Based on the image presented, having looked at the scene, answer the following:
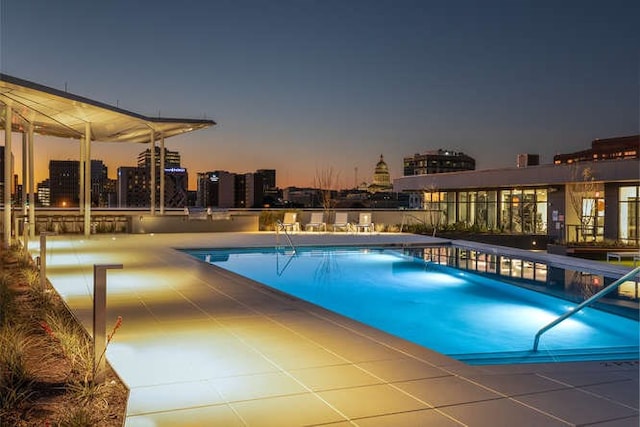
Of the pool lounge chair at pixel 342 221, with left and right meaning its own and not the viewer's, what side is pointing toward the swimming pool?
front

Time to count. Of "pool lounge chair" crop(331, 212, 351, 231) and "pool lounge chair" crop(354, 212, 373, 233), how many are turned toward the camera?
2

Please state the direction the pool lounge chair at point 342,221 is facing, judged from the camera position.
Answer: facing the viewer

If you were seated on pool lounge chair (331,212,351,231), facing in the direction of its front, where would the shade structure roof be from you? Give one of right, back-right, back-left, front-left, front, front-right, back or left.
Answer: front-right

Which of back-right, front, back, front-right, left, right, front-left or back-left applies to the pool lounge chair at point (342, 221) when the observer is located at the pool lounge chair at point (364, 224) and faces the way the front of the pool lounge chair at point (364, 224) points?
right

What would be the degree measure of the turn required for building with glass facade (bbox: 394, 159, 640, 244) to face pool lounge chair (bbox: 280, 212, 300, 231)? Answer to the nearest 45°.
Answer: approximately 45° to its right

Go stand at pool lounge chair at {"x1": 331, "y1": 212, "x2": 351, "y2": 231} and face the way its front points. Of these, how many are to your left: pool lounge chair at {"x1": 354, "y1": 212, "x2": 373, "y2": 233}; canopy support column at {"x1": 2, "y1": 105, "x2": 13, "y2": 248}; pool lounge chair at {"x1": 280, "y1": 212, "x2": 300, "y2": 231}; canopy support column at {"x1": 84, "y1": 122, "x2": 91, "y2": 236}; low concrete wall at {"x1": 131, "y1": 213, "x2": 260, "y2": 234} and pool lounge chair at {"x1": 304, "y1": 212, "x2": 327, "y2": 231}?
1

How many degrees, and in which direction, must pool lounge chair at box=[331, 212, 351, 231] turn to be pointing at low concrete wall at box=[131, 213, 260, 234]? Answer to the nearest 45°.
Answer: approximately 90° to its right

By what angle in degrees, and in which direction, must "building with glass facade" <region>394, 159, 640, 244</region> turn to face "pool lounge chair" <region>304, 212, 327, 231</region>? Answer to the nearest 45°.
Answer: approximately 45° to its right

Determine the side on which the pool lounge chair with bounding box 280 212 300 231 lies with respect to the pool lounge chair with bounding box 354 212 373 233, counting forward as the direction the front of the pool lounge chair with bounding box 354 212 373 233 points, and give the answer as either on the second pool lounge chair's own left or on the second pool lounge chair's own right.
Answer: on the second pool lounge chair's own right

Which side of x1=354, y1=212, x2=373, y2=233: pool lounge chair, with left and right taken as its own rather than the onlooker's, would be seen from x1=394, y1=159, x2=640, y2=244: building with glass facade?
left

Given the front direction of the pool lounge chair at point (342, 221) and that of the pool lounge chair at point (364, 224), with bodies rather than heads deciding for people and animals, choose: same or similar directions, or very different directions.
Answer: same or similar directions

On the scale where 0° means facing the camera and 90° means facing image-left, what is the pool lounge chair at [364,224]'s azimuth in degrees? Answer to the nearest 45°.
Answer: approximately 0°

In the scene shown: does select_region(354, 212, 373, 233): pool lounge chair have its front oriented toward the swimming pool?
yes

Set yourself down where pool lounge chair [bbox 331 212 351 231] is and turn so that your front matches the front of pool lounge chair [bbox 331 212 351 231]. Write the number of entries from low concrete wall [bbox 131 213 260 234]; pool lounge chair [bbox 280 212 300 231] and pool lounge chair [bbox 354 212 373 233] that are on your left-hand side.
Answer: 1

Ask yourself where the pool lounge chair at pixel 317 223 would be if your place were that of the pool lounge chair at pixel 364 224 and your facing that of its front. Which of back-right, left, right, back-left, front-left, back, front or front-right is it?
right

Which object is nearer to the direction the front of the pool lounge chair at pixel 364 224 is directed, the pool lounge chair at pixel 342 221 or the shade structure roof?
the shade structure roof

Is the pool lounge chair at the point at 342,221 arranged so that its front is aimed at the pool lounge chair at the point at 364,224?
no

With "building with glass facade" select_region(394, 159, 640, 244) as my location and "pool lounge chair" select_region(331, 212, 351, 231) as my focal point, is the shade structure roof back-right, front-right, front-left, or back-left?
front-left

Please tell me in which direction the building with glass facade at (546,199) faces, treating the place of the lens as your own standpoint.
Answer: facing the viewer and to the left of the viewer
